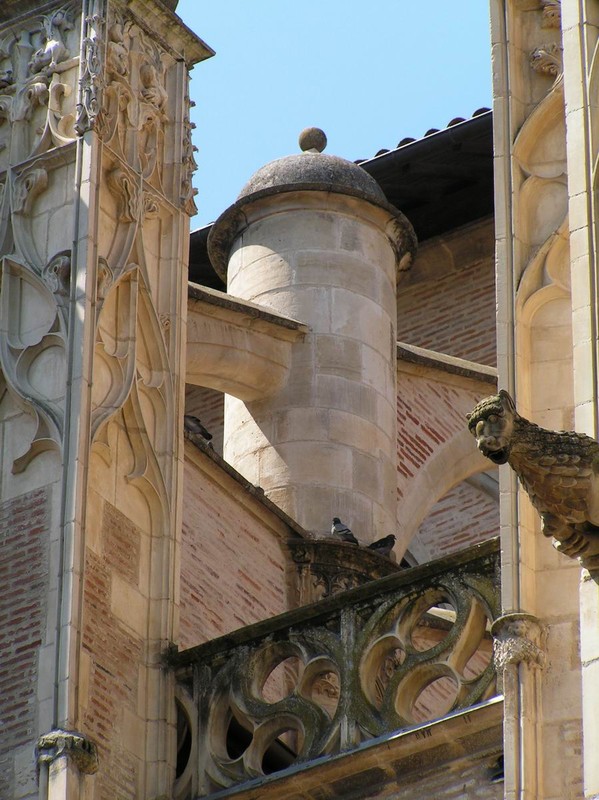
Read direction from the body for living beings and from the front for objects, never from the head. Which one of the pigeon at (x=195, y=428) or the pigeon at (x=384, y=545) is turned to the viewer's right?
the pigeon at (x=384, y=545)

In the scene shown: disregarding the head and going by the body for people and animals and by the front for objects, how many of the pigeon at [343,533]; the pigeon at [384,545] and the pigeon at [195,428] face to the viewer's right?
1

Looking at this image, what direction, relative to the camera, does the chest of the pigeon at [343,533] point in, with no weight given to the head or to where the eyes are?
to the viewer's left

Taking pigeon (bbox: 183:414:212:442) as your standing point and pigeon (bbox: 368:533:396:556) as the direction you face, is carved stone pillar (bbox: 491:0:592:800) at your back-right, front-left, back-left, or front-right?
front-right

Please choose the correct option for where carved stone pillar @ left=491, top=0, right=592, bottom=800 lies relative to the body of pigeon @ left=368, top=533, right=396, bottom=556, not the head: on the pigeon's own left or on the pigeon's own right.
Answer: on the pigeon's own right

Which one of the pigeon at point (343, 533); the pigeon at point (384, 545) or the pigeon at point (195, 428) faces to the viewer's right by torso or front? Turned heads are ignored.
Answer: the pigeon at point (384, 545)

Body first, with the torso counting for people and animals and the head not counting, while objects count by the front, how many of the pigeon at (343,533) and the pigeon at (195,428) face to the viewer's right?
0
